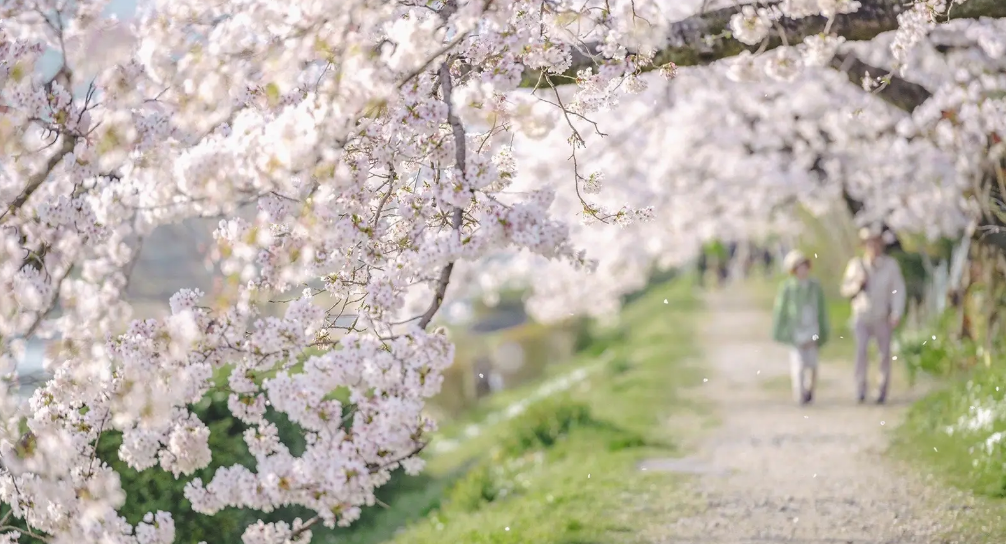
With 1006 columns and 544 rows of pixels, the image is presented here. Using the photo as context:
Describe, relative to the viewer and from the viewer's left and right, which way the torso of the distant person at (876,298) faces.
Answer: facing the viewer

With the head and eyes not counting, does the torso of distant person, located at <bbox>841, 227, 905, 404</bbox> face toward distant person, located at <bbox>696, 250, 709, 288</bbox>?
no

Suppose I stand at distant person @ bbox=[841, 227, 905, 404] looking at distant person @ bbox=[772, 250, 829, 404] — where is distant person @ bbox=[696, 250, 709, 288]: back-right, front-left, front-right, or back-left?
front-right

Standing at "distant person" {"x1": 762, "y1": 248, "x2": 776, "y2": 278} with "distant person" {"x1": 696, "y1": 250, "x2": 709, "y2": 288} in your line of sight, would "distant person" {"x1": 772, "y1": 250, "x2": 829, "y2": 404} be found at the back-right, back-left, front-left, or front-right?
front-left

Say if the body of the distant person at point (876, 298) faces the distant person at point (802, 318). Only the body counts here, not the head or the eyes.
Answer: no

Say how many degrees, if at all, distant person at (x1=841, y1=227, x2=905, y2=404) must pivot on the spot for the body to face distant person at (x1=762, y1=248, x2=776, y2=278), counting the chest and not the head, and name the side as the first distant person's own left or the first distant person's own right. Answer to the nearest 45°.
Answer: approximately 180°
